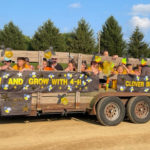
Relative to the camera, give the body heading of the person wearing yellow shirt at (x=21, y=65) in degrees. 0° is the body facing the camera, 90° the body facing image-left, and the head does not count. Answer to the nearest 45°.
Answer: approximately 0°

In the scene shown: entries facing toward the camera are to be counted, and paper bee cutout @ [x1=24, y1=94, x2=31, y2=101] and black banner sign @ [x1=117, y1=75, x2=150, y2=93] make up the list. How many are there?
2

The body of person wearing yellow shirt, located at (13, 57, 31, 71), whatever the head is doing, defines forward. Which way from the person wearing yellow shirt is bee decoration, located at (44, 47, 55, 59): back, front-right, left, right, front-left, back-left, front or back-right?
left

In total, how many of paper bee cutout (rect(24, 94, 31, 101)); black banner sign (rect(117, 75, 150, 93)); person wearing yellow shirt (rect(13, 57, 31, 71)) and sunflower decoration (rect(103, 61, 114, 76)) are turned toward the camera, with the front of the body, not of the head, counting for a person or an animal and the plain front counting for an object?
4

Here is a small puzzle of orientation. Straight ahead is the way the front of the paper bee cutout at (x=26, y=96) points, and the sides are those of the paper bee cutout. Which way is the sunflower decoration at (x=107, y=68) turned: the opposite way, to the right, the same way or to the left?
the same way

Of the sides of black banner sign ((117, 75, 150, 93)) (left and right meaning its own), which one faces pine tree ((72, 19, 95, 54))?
back

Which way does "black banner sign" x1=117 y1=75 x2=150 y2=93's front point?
toward the camera

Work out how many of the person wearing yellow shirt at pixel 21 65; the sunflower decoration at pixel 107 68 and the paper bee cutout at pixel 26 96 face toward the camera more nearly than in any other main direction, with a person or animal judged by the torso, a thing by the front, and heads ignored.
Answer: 3

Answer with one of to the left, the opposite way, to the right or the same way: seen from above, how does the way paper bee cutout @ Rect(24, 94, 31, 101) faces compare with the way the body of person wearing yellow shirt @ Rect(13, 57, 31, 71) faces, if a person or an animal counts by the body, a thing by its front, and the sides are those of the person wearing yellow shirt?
the same way

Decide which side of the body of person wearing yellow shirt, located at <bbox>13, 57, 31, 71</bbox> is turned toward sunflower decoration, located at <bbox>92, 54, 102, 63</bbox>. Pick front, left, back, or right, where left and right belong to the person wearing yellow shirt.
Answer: left

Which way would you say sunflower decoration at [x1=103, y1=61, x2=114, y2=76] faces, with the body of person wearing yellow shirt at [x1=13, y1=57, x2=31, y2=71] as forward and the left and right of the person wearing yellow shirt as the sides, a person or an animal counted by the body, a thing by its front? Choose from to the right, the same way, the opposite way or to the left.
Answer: the same way

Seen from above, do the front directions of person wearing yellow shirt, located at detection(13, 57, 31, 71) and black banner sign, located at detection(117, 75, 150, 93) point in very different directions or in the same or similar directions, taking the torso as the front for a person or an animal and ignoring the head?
same or similar directions

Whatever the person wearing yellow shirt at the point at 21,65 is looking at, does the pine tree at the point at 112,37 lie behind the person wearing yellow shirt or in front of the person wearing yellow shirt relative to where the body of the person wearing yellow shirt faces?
behind
